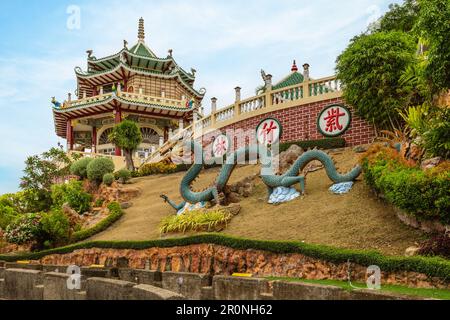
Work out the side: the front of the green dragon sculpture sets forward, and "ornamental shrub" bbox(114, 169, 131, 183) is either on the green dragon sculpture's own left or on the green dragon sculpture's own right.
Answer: on the green dragon sculpture's own right

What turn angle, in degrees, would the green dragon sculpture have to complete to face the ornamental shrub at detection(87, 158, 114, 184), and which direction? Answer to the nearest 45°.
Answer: approximately 45° to its right

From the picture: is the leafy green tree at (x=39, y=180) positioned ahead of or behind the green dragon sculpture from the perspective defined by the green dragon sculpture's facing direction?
ahead

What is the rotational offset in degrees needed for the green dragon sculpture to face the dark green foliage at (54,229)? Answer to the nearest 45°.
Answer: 0° — it already faces it

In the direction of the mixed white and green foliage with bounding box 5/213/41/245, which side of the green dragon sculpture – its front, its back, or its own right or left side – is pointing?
front

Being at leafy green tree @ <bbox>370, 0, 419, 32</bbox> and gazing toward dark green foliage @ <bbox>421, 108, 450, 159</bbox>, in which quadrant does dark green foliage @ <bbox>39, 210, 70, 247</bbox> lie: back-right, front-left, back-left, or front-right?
front-right

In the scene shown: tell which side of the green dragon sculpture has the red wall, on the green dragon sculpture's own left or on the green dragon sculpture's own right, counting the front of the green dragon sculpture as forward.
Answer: on the green dragon sculpture's own right

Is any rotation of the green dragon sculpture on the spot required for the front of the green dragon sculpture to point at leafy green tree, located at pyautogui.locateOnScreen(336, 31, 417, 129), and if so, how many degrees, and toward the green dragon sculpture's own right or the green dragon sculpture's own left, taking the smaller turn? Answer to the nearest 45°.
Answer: approximately 180°

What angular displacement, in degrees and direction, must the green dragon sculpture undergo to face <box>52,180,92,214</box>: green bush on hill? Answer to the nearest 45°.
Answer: approximately 45° to its right

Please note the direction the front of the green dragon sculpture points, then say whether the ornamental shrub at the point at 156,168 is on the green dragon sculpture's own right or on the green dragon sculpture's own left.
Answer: on the green dragon sculpture's own right

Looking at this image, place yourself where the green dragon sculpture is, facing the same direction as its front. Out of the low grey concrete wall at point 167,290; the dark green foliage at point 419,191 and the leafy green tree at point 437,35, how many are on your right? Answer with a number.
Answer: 0

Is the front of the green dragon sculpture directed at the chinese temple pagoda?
no

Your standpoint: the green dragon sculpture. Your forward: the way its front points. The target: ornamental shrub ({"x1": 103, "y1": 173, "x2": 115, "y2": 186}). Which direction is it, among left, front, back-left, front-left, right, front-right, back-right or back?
front-right

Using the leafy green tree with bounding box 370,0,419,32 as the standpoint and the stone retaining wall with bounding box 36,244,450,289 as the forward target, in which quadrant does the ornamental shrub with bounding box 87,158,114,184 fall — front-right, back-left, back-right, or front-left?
front-right

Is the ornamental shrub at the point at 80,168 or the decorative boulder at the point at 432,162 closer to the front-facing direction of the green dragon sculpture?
the ornamental shrub

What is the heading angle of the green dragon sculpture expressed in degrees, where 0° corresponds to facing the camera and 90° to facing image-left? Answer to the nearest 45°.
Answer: approximately 90°
